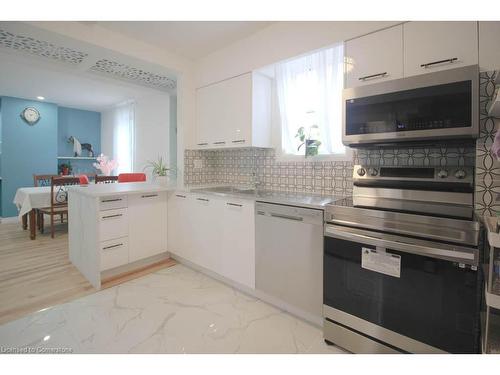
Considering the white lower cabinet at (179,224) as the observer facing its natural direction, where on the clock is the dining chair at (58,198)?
The dining chair is roughly at 3 o'clock from the white lower cabinet.

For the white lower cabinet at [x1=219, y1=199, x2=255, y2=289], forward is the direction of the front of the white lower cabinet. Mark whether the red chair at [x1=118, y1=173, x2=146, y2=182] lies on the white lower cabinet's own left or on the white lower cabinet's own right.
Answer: on the white lower cabinet's own right

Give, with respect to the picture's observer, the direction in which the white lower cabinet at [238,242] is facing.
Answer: facing the viewer and to the left of the viewer

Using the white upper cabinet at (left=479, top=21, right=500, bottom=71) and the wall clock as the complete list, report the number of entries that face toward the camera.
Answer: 2

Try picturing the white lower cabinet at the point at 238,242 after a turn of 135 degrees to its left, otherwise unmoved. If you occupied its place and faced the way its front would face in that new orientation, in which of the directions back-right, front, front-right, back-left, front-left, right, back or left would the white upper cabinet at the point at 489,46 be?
front-right

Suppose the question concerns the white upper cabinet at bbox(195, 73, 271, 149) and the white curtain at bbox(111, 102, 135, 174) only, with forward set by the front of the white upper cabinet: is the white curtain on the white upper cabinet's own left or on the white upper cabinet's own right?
on the white upper cabinet's own right

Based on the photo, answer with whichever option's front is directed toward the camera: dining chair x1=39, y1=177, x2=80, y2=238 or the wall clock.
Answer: the wall clock

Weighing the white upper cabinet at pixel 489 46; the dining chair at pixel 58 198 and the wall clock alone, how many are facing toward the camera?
2

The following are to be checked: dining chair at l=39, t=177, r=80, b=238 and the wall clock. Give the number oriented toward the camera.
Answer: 1

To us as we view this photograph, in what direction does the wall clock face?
facing the viewer

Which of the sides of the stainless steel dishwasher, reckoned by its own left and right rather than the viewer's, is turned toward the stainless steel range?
left
